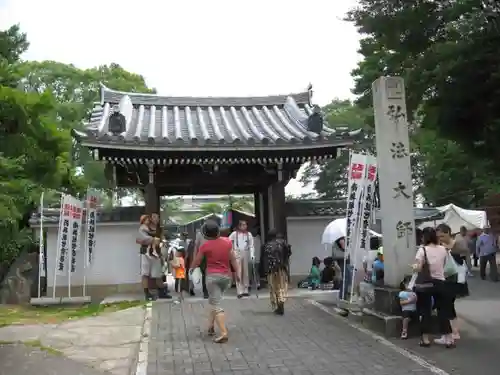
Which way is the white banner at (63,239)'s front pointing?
toward the camera

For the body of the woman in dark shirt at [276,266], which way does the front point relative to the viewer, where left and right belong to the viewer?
facing away from the viewer

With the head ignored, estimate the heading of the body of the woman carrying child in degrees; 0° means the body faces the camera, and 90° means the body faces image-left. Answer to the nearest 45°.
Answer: approximately 315°

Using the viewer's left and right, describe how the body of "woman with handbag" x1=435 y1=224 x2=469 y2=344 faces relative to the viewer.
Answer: facing the viewer and to the left of the viewer

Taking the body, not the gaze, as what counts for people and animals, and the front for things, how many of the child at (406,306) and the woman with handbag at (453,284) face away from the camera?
0

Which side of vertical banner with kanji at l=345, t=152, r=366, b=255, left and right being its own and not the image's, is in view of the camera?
front

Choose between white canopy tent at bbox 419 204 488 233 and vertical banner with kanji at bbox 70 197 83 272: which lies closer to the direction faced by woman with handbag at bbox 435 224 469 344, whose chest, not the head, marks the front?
the vertical banner with kanji
